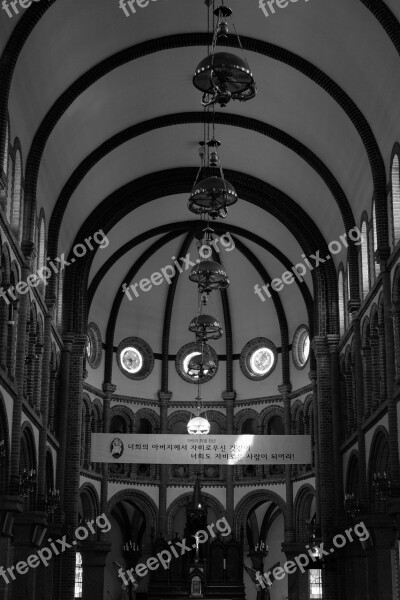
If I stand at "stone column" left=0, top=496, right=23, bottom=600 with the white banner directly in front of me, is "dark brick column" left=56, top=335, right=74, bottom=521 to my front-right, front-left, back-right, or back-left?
front-left

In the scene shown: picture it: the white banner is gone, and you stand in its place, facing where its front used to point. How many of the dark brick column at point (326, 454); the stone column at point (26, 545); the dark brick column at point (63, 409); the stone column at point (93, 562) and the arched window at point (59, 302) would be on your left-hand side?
1

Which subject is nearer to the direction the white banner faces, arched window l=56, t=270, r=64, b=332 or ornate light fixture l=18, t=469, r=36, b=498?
the ornate light fixture

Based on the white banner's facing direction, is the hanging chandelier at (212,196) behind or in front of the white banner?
in front

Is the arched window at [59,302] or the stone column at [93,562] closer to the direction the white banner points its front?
the arched window

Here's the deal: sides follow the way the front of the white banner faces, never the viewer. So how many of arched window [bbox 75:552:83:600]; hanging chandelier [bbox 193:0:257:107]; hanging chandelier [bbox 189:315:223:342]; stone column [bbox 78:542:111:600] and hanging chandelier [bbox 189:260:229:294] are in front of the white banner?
3

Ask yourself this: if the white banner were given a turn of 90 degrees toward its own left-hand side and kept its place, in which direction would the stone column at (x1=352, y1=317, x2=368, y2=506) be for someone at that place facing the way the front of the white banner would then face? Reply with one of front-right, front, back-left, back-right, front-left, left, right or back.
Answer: front-right

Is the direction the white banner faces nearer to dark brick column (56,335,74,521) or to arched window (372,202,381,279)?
the arched window

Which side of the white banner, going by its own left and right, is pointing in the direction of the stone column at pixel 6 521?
front

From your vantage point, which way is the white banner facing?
toward the camera

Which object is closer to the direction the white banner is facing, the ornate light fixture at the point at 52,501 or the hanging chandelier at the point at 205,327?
the hanging chandelier

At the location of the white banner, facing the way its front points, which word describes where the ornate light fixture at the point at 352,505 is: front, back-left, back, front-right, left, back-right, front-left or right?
front-left

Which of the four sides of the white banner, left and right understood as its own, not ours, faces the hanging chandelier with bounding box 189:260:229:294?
front

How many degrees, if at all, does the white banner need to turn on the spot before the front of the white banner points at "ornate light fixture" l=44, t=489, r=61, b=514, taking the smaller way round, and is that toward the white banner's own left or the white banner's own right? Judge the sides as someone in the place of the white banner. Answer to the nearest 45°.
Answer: approximately 45° to the white banner's own right

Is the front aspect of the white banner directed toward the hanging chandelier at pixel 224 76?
yes

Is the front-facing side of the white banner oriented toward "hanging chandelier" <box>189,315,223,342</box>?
yes
